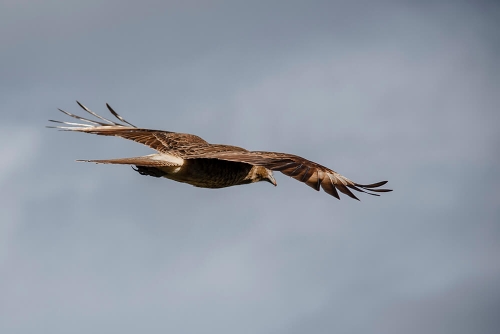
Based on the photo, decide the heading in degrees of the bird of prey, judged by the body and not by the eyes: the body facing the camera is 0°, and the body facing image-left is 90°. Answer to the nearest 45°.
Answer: approximately 225°
